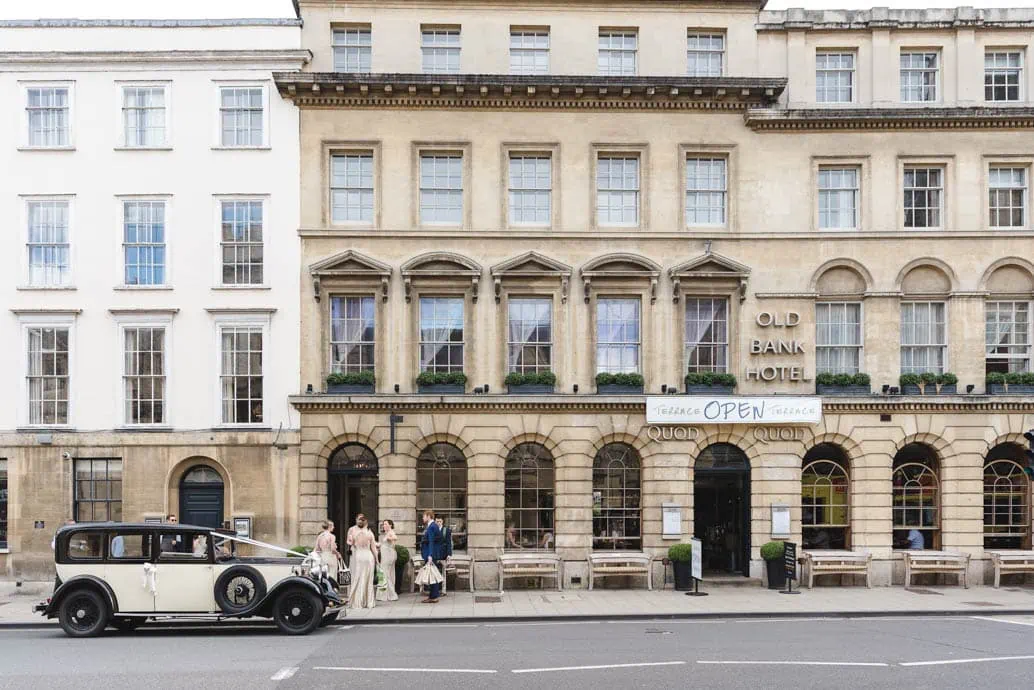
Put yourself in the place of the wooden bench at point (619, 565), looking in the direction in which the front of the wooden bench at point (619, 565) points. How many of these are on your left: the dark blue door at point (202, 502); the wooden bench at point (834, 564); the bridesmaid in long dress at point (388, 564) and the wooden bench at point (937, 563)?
2

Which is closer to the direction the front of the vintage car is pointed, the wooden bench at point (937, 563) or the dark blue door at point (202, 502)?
the wooden bench

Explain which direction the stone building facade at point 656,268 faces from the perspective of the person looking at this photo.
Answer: facing the viewer

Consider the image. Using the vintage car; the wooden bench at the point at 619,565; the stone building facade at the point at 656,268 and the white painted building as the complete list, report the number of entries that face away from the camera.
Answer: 0

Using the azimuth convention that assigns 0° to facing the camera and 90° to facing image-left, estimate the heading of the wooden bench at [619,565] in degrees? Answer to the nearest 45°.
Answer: approximately 0°

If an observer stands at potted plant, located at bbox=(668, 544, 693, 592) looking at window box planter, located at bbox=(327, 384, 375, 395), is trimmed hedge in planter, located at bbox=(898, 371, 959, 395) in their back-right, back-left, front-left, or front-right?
back-right

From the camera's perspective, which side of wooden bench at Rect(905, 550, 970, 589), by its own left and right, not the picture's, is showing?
front

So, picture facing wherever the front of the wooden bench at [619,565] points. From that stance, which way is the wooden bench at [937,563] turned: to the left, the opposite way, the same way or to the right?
the same way

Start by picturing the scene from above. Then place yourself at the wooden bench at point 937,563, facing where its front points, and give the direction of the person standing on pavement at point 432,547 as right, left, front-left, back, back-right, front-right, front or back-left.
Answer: front-right

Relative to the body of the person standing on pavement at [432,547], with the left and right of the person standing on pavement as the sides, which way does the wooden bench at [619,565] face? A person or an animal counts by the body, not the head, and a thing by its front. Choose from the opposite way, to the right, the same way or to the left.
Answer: to the left

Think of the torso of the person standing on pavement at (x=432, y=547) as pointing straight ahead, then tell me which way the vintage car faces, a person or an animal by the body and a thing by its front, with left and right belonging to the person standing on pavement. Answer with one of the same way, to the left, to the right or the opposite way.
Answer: the opposite way

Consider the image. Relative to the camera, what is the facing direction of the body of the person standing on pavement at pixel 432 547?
to the viewer's left
